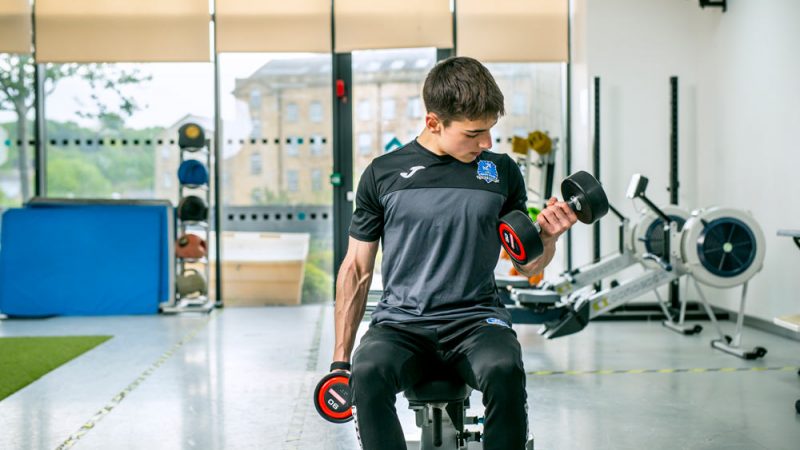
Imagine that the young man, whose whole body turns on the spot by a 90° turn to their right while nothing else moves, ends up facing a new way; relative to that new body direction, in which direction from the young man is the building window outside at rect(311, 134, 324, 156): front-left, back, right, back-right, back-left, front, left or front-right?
right

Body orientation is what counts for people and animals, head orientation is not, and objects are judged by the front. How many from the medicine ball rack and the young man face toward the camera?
2

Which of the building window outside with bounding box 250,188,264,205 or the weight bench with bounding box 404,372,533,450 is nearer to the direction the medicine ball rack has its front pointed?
the weight bench

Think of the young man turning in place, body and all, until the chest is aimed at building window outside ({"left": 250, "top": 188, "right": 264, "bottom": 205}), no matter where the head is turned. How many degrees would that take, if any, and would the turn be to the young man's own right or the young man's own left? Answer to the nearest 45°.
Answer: approximately 180°

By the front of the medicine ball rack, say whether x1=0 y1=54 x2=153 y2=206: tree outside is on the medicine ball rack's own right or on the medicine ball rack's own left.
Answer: on the medicine ball rack's own right

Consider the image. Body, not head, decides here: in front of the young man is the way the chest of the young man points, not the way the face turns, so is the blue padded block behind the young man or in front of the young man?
behind

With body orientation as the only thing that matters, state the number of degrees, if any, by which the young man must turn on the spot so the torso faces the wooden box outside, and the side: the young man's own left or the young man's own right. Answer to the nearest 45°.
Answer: approximately 180°

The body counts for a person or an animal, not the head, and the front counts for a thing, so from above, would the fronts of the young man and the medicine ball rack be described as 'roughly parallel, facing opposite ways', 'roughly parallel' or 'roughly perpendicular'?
roughly parallel

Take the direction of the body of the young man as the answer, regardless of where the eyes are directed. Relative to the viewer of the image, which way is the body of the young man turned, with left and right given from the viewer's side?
facing the viewer

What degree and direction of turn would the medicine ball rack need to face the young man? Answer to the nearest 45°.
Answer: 0° — it already faces them

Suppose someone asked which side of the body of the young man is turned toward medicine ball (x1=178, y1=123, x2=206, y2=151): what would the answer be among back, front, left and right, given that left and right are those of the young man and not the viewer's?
back

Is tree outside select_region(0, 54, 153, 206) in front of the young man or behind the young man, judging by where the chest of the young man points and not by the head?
behind
